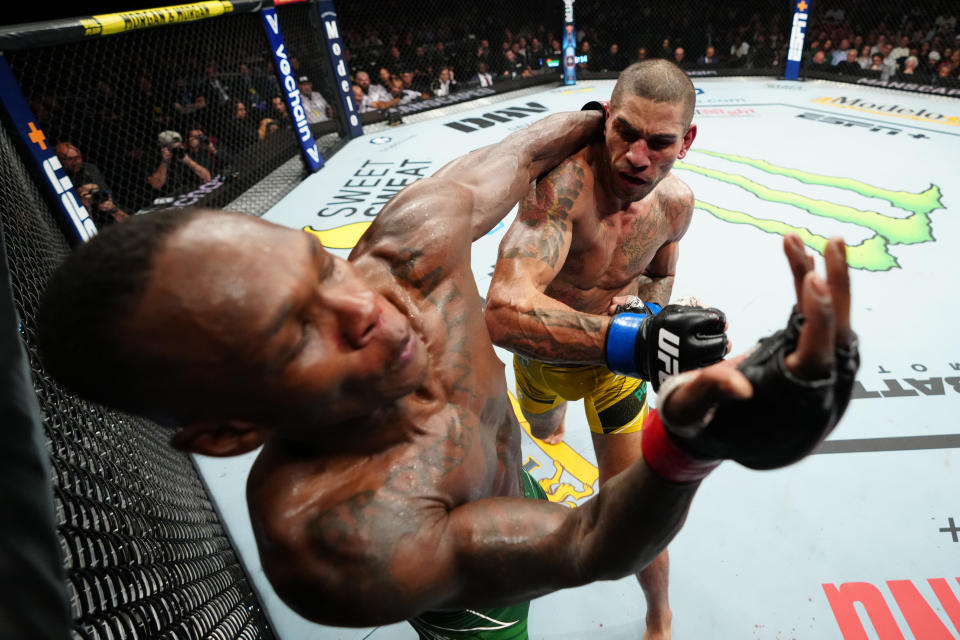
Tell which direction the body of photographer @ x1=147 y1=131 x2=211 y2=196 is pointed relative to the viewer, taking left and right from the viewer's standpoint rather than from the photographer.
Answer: facing the viewer and to the right of the viewer

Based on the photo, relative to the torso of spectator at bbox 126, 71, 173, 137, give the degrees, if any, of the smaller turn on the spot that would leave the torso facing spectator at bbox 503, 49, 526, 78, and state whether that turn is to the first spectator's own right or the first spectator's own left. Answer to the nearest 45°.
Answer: approximately 45° to the first spectator's own left

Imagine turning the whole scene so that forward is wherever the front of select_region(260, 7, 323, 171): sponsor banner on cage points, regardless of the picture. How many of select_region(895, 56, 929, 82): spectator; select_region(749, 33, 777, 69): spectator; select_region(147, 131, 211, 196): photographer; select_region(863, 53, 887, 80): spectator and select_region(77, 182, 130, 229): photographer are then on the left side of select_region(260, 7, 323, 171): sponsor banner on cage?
3

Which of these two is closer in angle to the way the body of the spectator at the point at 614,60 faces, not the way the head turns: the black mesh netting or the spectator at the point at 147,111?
the black mesh netting

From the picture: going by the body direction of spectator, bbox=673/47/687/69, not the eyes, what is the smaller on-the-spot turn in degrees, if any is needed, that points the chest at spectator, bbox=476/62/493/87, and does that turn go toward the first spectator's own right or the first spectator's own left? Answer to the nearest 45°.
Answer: approximately 45° to the first spectator's own right

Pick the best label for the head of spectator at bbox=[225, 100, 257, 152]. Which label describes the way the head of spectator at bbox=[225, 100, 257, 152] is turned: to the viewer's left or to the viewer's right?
to the viewer's right

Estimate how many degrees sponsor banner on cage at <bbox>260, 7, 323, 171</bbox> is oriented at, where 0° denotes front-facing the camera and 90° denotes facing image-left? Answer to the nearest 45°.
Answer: approximately 0°

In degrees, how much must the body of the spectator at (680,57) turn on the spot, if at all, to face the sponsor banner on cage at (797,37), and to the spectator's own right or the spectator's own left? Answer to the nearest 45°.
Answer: approximately 45° to the spectator's own left

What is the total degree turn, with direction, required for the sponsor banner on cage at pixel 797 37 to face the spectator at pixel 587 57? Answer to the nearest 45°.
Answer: approximately 90° to its right

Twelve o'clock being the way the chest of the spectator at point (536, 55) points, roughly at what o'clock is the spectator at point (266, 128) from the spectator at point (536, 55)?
the spectator at point (266, 128) is roughly at 1 o'clock from the spectator at point (536, 55).

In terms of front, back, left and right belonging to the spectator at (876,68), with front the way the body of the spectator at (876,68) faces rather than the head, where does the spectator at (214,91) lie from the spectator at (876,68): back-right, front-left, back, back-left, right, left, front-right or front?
front-right

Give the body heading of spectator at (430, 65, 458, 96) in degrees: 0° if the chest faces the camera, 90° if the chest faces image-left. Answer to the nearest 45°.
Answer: approximately 0°
